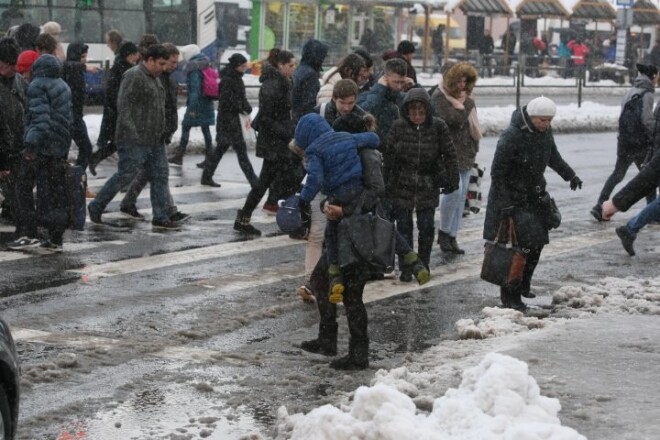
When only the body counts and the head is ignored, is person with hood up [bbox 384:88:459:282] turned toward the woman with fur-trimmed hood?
no

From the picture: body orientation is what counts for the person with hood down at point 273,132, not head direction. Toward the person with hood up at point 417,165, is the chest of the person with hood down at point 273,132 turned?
no

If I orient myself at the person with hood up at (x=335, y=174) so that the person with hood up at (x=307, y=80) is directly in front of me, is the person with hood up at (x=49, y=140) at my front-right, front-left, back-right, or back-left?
front-left

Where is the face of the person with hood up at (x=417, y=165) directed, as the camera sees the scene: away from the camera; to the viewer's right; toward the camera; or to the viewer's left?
toward the camera

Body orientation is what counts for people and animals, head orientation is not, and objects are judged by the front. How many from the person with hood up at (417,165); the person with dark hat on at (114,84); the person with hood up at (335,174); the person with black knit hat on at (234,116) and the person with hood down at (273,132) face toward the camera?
1

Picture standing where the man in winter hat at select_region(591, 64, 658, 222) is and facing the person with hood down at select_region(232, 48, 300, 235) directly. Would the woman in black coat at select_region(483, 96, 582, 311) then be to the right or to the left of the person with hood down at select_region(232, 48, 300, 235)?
left

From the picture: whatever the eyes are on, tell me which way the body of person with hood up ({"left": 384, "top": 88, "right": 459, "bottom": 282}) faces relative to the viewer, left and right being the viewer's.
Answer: facing the viewer

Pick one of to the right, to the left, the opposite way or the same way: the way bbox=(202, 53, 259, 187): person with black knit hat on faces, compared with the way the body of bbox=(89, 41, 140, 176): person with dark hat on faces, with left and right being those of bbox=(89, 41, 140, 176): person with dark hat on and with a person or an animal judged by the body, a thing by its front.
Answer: the same way
